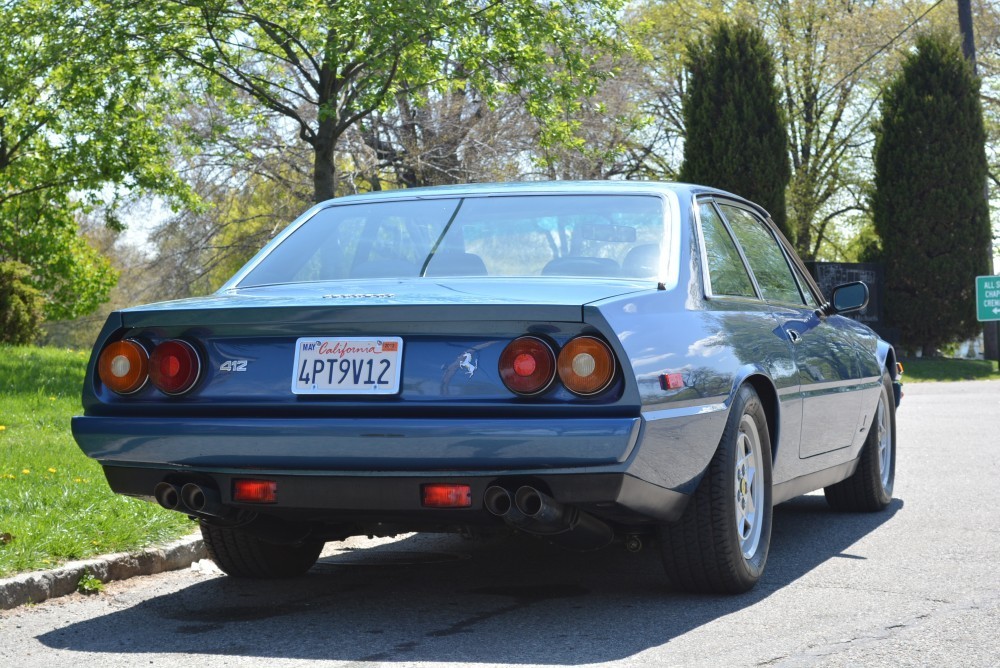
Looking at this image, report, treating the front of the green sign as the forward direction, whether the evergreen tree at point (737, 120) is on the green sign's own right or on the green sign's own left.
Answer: on the green sign's own right

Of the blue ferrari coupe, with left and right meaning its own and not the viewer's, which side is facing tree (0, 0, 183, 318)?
left

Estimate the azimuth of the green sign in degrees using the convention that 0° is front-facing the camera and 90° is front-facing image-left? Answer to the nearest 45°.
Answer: approximately 0°

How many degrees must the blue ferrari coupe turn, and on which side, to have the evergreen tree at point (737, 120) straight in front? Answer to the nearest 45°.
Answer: approximately 45° to its left

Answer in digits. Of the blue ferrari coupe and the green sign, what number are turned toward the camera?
1

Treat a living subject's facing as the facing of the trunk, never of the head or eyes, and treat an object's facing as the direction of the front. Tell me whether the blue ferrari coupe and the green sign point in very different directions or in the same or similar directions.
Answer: very different directions

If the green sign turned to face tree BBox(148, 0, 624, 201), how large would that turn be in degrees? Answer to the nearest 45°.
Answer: approximately 45° to its right

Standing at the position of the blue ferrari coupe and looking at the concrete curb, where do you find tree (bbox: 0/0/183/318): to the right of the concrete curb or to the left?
right

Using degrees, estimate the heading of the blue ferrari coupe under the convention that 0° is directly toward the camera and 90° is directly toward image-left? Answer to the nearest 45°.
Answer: approximately 225°

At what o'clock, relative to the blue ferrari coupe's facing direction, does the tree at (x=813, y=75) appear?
The tree is roughly at 11 o'clock from the blue ferrari coupe.
